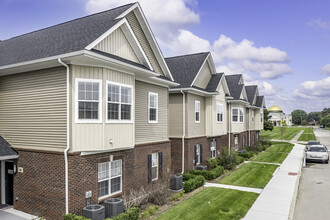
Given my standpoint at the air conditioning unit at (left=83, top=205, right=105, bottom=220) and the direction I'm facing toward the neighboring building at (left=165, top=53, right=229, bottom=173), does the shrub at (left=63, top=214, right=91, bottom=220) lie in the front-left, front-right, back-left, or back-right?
back-left

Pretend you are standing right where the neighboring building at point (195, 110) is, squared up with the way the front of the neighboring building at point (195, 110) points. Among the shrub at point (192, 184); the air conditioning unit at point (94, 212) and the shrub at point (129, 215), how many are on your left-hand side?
0

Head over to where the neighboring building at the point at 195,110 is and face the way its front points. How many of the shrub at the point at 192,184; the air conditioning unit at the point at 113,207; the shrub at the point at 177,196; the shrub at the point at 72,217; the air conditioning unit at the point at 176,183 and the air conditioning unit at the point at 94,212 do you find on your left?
0

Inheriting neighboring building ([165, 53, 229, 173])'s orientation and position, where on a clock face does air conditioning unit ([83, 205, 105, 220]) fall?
The air conditioning unit is roughly at 2 o'clock from the neighboring building.

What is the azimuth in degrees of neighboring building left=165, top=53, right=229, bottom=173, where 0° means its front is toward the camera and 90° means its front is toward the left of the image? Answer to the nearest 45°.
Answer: approximately 315°

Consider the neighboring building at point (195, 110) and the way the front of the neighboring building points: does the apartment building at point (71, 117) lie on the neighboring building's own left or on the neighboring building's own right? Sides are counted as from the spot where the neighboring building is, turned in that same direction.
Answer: on the neighboring building's own right

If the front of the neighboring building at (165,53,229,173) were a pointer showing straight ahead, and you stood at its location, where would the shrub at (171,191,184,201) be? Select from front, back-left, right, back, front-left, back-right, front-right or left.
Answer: front-right

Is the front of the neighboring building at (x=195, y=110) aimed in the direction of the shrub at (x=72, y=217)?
no

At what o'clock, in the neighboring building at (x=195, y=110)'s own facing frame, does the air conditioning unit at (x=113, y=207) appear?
The air conditioning unit is roughly at 2 o'clock from the neighboring building.

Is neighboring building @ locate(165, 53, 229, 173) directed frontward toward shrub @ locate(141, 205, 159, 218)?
no

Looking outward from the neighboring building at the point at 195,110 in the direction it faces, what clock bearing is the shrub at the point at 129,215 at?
The shrub is roughly at 2 o'clock from the neighboring building.

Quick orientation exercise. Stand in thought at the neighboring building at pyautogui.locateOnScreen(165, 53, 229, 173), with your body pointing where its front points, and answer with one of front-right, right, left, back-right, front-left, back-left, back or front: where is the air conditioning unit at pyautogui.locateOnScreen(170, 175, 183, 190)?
front-right

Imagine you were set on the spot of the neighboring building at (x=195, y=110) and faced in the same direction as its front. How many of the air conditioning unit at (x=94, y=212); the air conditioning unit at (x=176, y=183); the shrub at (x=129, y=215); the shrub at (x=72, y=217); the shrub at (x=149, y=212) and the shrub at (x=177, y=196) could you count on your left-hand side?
0

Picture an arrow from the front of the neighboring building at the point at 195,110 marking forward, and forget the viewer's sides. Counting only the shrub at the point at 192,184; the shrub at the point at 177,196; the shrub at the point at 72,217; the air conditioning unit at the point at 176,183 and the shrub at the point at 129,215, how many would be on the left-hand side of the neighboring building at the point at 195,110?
0
